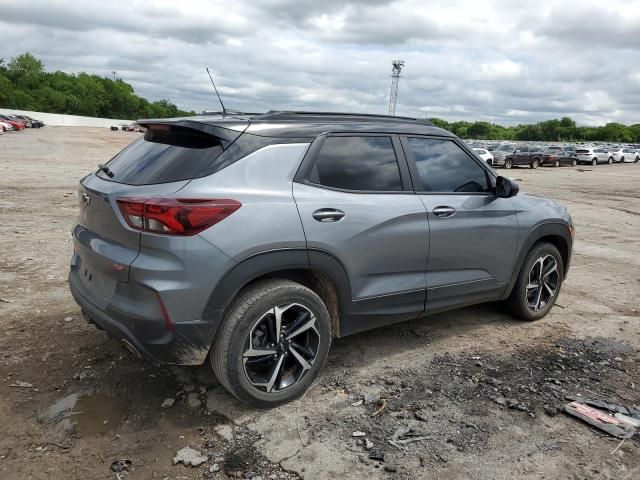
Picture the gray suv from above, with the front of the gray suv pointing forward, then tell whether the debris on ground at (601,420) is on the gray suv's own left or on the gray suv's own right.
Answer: on the gray suv's own right

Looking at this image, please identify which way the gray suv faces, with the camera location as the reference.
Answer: facing away from the viewer and to the right of the viewer

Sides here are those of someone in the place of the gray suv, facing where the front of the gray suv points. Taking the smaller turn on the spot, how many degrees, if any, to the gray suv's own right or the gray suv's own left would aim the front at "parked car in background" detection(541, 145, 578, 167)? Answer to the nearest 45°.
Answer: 0° — it already faces it
